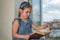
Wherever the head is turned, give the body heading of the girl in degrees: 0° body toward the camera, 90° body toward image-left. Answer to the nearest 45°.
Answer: approximately 315°
